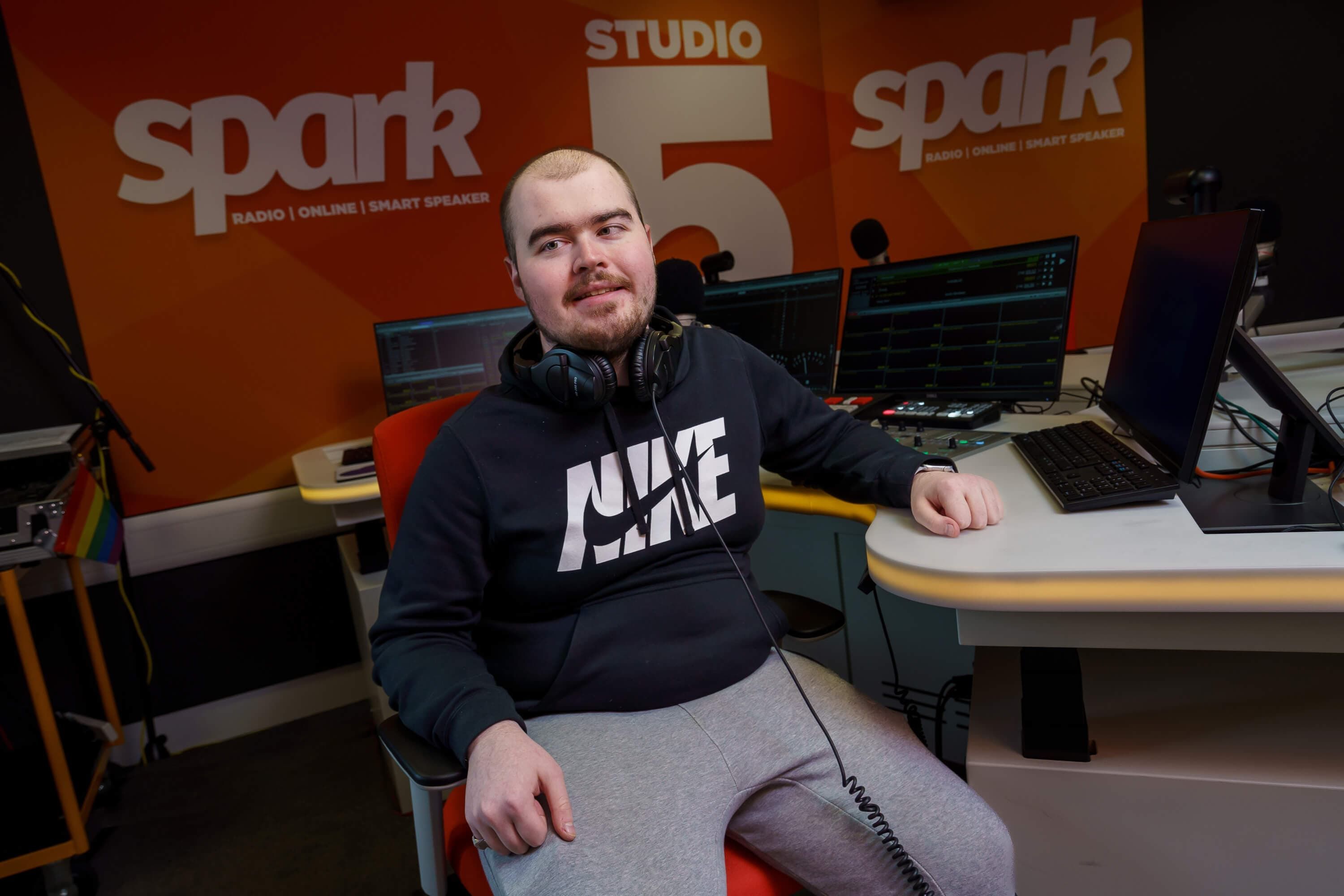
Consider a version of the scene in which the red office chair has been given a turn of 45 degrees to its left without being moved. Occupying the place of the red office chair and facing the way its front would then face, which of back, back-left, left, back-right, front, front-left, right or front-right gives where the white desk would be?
front

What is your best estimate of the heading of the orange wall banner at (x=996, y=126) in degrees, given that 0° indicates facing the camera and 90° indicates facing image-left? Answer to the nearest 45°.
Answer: approximately 0°

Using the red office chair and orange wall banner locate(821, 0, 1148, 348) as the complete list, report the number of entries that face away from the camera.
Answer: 0

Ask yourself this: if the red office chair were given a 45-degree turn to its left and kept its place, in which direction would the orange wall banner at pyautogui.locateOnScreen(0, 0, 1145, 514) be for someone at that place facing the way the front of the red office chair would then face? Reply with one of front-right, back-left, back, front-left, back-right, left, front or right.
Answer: left

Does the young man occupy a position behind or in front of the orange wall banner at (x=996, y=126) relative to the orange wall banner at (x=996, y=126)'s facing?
in front

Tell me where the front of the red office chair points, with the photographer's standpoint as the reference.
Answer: facing the viewer and to the right of the viewer

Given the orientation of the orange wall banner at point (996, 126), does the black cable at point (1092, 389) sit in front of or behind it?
in front

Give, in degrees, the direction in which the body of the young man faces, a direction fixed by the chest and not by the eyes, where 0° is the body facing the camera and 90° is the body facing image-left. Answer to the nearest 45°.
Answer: approximately 315°

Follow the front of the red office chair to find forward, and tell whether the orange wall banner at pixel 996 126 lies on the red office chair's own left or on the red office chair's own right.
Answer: on the red office chair's own left

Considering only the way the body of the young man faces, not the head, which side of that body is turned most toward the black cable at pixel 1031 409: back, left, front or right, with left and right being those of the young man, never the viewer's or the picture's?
left

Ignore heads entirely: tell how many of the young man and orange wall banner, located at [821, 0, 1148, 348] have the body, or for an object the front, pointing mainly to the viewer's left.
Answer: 0

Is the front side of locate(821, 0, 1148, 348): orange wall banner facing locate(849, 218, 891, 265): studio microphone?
yes

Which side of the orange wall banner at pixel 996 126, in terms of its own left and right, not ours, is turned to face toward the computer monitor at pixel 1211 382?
front

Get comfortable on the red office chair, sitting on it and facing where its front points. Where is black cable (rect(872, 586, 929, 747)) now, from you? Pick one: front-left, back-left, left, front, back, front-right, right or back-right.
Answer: left
